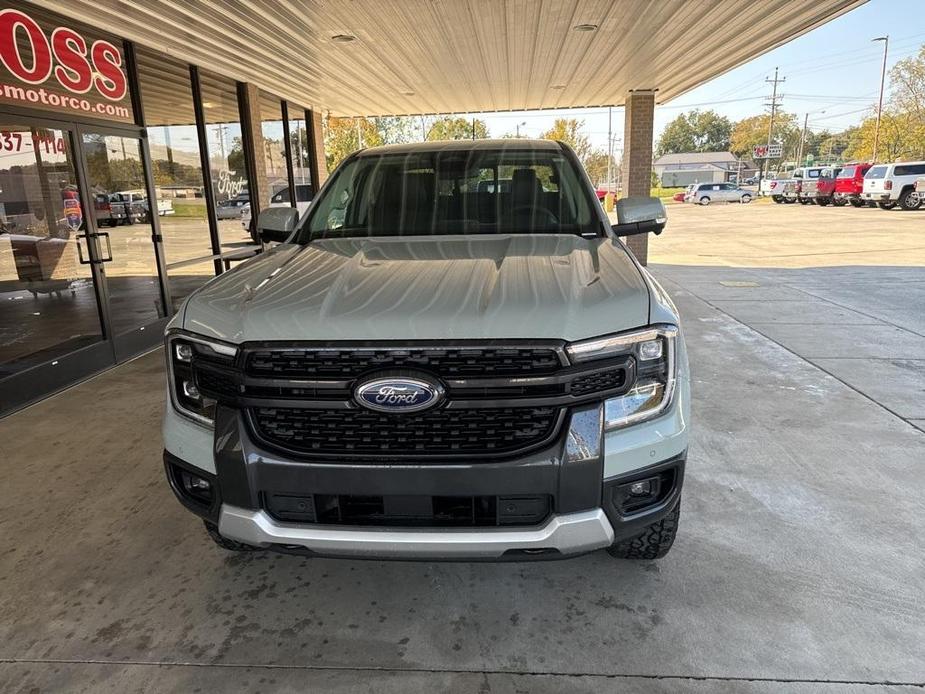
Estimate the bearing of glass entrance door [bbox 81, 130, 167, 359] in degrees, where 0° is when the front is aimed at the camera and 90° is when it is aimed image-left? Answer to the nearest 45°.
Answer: approximately 315°

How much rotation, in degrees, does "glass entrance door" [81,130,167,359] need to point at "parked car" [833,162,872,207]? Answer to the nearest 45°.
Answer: approximately 45° to its left

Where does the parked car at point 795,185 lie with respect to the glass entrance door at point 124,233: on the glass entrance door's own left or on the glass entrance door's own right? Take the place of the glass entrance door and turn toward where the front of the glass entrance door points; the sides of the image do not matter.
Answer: on the glass entrance door's own left

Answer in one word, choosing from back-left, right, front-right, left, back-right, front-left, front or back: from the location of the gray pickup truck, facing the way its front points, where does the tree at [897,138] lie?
back-left
